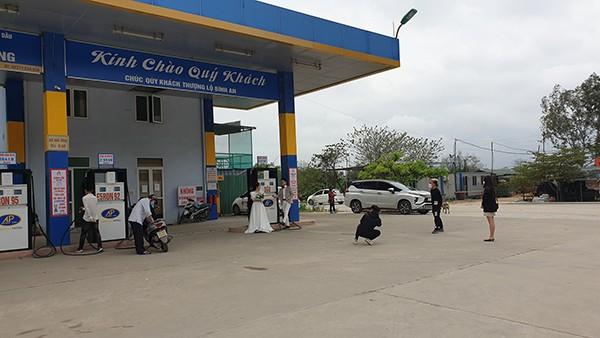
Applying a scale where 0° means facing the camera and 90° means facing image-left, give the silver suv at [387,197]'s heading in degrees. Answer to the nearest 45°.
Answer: approximately 315°

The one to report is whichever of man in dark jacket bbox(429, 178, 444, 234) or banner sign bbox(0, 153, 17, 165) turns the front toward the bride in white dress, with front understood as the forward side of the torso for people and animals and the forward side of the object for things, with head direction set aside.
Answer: the man in dark jacket

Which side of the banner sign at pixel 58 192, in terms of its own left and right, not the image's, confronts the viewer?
front

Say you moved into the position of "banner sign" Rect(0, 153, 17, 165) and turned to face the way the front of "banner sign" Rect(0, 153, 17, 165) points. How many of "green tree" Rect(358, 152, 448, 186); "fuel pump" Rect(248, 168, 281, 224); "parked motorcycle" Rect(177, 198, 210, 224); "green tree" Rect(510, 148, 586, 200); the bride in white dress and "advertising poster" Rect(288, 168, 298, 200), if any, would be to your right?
0

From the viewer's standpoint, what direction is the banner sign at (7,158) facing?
toward the camera

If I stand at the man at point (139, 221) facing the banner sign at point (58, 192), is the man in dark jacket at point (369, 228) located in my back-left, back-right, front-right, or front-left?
back-right

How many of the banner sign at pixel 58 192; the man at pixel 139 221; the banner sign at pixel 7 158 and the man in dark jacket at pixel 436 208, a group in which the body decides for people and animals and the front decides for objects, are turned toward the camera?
2

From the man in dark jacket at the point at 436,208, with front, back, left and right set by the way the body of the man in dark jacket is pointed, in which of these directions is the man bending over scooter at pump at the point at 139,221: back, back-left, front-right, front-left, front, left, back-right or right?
front-left

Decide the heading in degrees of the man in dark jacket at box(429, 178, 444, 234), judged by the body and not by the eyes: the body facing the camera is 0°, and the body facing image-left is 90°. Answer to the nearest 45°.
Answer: approximately 90°

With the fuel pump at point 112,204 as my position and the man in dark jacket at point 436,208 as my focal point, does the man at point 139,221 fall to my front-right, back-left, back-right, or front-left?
front-right
